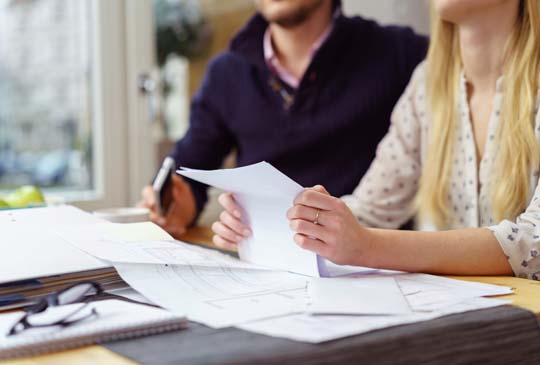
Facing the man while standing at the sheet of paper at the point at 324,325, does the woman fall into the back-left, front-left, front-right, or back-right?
front-right

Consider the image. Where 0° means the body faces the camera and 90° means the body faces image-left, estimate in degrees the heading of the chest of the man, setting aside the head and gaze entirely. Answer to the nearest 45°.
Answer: approximately 45°

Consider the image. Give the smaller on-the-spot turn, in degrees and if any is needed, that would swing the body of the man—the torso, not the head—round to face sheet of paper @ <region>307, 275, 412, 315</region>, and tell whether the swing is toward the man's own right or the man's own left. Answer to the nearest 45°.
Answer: approximately 45° to the man's own left

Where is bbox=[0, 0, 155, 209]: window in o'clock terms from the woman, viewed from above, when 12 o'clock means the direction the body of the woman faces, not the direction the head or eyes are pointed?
The window is roughly at 3 o'clock from the woman.

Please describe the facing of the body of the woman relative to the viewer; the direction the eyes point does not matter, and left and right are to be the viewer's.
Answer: facing the viewer and to the left of the viewer

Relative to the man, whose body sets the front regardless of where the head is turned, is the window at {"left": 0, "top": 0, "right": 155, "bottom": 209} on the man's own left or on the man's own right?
on the man's own right

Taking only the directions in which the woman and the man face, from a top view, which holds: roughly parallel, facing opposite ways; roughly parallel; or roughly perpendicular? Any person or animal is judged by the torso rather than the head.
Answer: roughly parallel

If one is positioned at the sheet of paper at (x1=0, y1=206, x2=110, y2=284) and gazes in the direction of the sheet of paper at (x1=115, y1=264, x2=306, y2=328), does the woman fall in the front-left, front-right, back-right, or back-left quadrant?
front-left

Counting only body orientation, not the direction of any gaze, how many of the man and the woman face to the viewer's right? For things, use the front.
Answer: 0
